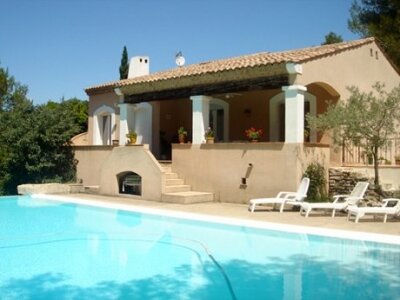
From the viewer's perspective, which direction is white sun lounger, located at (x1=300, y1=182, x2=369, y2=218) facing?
to the viewer's left

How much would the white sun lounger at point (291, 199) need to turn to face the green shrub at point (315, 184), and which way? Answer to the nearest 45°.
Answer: approximately 135° to its right

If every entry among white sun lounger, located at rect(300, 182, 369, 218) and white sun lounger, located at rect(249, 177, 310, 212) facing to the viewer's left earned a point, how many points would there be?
2

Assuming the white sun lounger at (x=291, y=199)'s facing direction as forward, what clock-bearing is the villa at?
The villa is roughly at 2 o'clock from the white sun lounger.

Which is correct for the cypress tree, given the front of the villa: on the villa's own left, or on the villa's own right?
on the villa's own right

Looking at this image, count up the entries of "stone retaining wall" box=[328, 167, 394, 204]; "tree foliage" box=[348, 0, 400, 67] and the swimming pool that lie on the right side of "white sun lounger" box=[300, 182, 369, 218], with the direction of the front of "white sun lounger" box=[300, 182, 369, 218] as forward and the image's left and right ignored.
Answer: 2

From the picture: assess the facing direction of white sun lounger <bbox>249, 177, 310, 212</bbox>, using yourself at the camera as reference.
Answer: facing to the left of the viewer

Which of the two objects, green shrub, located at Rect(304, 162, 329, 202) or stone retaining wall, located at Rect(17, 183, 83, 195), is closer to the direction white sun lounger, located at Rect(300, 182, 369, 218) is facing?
the stone retaining wall

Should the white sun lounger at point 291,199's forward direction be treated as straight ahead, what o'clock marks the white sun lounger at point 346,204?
the white sun lounger at point 346,204 is roughly at 7 o'clock from the white sun lounger at point 291,199.

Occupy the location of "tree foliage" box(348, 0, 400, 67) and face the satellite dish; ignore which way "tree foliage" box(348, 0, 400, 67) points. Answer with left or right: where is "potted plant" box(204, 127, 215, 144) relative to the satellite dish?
left

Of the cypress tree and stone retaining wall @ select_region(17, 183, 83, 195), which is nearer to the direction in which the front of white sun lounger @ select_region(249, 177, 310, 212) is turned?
the stone retaining wall
